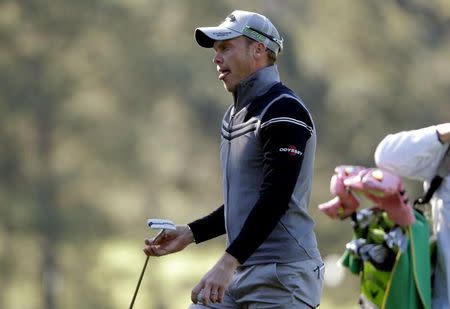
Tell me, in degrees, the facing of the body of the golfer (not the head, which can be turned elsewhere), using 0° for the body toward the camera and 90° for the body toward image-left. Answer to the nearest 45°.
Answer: approximately 90°

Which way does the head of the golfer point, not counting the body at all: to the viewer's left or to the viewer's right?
to the viewer's left
